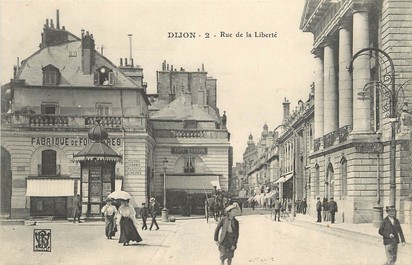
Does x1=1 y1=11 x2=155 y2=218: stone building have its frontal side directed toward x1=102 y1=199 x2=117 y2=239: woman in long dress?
yes

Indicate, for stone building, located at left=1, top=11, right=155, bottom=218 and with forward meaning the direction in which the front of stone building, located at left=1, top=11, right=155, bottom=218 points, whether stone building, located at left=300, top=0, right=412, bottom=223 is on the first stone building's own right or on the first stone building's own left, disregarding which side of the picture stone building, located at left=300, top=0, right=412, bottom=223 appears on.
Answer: on the first stone building's own left

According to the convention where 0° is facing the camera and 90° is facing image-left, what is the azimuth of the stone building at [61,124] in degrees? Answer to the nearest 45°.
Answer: approximately 0°

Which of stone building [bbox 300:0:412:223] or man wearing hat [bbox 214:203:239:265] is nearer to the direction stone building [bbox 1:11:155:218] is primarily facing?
the man wearing hat

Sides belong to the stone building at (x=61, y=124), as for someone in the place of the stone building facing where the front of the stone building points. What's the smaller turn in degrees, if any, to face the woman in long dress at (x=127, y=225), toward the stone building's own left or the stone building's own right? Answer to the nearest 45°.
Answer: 0° — it already faces them
